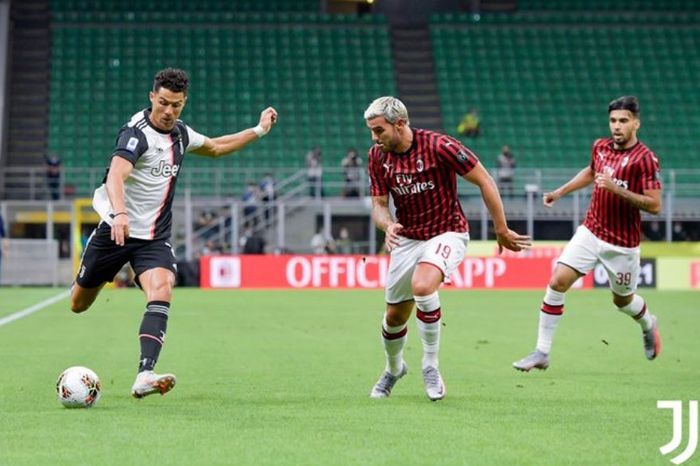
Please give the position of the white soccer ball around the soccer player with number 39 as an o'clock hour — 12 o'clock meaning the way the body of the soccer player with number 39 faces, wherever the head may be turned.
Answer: The white soccer ball is roughly at 12 o'clock from the soccer player with number 39.

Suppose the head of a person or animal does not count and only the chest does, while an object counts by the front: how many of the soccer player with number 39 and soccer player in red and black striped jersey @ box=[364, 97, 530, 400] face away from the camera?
0

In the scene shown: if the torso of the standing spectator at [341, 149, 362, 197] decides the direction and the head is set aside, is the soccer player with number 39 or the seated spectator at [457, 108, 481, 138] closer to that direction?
the soccer player with number 39

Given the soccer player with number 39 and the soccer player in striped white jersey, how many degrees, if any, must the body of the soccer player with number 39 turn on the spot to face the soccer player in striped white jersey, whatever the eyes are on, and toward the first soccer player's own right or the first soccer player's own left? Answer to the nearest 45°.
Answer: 0° — they already face them

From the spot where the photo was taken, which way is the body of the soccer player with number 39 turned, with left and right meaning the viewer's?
facing the viewer and to the left of the viewer

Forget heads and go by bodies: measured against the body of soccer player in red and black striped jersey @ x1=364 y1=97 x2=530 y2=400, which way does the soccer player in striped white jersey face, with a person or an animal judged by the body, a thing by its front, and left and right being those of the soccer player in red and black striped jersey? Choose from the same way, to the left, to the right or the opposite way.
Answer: to the left

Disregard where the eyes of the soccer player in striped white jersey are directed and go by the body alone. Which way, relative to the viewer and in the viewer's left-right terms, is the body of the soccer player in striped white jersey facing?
facing the viewer and to the right of the viewer

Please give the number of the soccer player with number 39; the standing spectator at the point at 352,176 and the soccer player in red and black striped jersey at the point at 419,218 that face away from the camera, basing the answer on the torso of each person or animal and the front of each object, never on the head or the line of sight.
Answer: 0

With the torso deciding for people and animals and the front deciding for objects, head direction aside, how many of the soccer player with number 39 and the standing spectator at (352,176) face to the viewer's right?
0

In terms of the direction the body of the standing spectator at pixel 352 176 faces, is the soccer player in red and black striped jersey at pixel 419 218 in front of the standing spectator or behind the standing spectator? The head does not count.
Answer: in front

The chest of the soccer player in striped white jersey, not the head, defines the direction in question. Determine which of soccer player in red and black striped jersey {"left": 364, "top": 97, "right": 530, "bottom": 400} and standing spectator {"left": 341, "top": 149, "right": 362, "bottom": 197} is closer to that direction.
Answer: the soccer player in red and black striped jersey

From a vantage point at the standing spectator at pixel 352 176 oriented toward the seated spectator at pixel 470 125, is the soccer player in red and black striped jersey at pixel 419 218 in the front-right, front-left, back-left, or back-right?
back-right

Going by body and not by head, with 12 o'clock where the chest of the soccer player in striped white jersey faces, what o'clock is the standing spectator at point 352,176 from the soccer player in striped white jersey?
The standing spectator is roughly at 8 o'clock from the soccer player in striped white jersey.

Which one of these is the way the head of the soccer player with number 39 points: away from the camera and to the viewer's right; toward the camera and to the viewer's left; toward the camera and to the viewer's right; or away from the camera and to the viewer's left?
toward the camera and to the viewer's left

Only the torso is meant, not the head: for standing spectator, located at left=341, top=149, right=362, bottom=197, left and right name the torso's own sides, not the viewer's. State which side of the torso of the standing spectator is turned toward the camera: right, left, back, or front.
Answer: front
